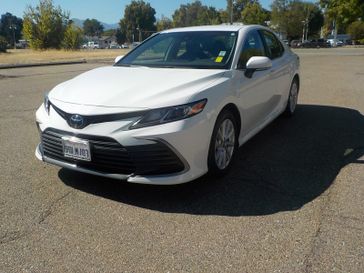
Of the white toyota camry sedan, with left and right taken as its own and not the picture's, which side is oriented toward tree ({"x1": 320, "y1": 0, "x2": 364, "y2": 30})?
back

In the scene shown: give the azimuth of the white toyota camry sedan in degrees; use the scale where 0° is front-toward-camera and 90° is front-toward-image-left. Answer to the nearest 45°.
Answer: approximately 45°

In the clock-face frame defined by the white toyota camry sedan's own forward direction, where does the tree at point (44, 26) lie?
The tree is roughly at 4 o'clock from the white toyota camry sedan.

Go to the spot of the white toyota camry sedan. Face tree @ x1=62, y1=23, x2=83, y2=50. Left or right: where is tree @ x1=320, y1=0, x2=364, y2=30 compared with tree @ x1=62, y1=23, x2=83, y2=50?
right

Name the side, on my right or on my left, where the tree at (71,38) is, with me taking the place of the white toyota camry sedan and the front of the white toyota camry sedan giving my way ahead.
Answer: on my right
